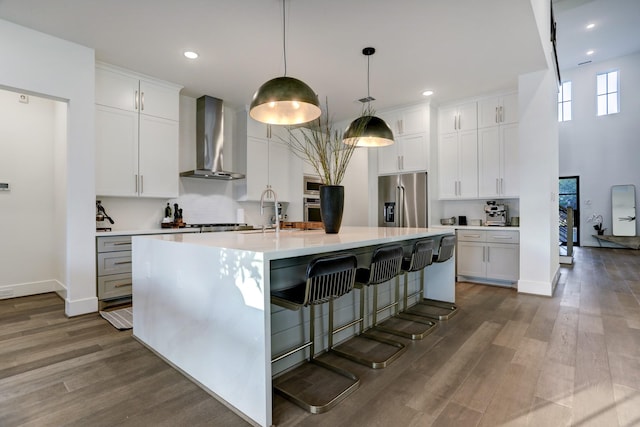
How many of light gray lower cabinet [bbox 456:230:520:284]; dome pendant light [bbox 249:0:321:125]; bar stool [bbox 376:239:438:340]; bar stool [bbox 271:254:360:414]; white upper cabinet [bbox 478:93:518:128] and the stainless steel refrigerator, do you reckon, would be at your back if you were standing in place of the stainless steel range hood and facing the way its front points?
0

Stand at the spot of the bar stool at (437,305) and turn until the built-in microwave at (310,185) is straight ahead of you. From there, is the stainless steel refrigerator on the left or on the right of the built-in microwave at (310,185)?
right

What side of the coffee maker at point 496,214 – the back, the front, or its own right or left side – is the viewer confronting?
front

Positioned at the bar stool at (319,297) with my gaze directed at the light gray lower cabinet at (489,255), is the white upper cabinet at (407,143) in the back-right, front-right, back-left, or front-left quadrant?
front-left

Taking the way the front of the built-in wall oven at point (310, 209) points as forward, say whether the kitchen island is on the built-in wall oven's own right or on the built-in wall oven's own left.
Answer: on the built-in wall oven's own right

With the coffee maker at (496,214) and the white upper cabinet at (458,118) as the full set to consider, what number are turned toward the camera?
2

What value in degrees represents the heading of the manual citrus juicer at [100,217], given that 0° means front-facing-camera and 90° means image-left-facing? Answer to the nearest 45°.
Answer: approximately 315°

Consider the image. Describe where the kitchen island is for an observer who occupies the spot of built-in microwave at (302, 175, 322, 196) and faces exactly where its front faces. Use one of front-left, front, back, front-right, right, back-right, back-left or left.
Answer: front-right

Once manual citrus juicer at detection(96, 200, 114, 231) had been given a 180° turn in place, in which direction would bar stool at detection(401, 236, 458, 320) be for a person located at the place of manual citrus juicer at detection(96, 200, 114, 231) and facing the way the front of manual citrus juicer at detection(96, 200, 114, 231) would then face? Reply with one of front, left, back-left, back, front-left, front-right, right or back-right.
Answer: back

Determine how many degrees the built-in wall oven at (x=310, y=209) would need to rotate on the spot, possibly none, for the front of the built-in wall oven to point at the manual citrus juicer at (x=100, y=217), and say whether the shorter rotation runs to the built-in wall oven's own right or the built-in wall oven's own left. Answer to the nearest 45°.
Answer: approximately 90° to the built-in wall oven's own right

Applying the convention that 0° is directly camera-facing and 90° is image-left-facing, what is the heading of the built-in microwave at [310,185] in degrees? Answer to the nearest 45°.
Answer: approximately 315°

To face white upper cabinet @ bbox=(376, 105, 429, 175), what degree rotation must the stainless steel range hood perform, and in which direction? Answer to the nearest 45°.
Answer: approximately 45° to its left

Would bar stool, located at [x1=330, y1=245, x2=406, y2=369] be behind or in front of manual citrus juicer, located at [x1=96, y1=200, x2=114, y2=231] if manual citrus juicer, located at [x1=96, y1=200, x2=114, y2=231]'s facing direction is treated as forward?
in front
